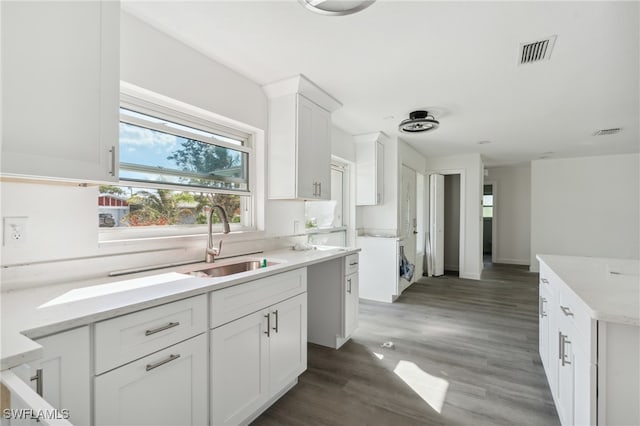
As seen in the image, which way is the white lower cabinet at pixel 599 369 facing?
to the viewer's left

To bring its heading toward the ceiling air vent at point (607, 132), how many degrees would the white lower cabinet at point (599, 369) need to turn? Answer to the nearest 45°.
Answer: approximately 90° to its right

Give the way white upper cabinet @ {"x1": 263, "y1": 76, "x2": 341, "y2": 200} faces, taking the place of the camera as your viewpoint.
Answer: facing the viewer and to the right of the viewer

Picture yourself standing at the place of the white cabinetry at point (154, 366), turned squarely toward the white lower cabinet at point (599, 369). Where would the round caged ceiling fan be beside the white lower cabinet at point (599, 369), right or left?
left

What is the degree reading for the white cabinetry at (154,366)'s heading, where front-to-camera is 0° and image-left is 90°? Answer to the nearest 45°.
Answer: approximately 315°

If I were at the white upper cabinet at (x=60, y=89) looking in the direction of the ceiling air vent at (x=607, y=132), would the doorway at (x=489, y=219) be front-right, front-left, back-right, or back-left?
front-left

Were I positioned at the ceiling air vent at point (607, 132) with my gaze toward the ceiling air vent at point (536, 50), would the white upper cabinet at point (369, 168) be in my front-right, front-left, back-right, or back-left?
front-right

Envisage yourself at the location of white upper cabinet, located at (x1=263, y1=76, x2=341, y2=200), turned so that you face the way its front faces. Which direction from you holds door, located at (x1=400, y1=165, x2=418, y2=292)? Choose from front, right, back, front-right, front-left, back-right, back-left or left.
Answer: left

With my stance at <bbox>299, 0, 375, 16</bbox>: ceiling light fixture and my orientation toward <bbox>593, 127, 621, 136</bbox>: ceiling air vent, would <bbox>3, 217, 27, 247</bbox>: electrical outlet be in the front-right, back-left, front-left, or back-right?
back-left

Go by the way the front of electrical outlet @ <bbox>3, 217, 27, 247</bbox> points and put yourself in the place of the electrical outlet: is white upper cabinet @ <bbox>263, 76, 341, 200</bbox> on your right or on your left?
on your left

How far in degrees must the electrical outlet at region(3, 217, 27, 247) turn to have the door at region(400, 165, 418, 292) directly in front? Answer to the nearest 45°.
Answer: approximately 90° to its left

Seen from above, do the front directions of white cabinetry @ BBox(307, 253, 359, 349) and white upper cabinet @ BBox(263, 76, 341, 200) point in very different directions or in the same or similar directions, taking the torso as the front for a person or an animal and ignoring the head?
same or similar directions
